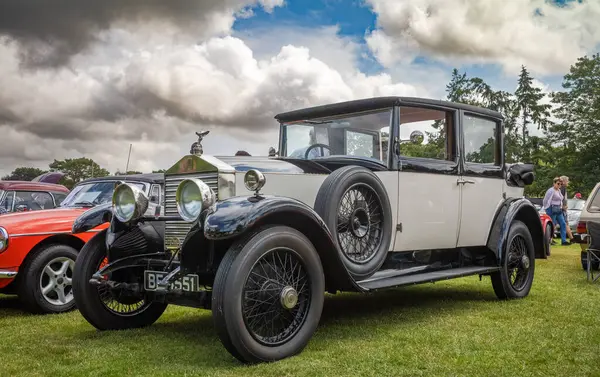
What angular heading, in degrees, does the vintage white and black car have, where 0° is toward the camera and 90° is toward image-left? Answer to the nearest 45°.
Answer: approximately 45°

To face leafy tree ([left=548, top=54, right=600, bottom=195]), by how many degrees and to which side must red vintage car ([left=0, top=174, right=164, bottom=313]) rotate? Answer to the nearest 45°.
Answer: approximately 180°

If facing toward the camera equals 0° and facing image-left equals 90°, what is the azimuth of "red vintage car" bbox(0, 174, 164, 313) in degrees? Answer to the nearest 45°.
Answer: approximately 45°

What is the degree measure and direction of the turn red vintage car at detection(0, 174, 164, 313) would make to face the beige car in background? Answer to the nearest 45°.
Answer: approximately 135° to its left

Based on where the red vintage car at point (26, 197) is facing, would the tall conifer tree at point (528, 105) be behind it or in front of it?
behind

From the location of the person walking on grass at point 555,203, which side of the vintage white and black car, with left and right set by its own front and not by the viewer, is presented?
back

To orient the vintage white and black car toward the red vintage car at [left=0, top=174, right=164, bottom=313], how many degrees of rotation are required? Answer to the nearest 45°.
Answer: approximately 45° to its right

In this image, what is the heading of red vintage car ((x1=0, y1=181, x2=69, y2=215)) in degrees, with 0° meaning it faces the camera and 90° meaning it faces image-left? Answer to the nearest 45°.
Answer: approximately 45°
